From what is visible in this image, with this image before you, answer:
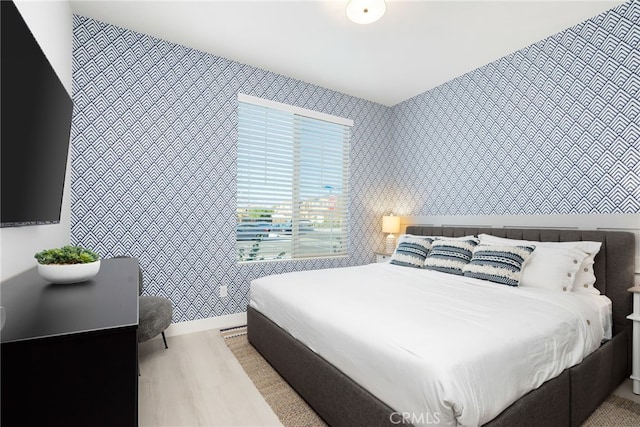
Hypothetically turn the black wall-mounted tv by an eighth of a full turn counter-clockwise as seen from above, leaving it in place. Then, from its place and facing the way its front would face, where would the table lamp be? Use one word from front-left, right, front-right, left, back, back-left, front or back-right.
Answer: front-right

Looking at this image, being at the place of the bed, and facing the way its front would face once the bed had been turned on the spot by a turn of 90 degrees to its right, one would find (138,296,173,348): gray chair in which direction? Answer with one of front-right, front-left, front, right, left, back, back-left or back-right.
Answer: front-left

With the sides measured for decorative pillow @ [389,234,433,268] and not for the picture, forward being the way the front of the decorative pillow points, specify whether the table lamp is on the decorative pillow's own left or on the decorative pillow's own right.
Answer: on the decorative pillow's own right

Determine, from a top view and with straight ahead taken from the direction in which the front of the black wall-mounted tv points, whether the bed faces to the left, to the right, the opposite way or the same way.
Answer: the opposite way

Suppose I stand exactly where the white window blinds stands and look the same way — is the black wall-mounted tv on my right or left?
on my right

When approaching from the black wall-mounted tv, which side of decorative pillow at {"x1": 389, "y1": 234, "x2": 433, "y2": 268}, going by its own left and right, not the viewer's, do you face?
front

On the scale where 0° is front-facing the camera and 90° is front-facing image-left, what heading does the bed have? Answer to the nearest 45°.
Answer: approximately 45°

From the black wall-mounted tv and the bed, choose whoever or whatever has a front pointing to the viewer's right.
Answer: the black wall-mounted tv

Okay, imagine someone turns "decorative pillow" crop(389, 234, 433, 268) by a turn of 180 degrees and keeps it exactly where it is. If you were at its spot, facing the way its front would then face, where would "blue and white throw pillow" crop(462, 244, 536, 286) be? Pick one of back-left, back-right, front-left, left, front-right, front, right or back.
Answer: right

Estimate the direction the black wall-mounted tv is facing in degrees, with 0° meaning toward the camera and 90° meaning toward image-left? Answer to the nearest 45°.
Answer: approximately 270°

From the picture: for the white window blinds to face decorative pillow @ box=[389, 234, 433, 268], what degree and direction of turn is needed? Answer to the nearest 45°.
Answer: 0° — it already faces it

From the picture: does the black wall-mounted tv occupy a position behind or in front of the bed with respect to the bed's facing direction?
in front

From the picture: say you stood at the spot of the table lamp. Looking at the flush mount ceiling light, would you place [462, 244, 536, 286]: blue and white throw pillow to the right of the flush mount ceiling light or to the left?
left

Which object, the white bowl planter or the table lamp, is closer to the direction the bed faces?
the white bowl planter

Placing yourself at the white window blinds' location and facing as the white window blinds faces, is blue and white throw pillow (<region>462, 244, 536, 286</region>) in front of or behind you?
in front

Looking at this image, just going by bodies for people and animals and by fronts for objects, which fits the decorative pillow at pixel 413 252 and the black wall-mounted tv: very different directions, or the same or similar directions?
very different directions
